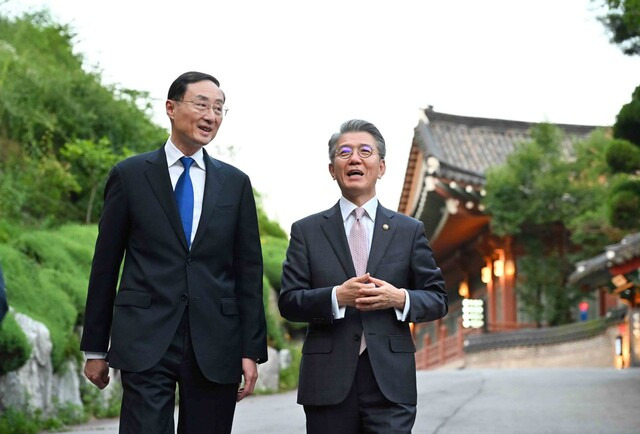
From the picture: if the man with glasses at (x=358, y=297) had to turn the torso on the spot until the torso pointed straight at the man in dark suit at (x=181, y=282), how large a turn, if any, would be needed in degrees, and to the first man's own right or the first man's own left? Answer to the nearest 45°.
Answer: approximately 90° to the first man's own right

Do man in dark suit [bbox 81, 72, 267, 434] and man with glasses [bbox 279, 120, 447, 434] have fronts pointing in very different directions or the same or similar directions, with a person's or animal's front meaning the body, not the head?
same or similar directions

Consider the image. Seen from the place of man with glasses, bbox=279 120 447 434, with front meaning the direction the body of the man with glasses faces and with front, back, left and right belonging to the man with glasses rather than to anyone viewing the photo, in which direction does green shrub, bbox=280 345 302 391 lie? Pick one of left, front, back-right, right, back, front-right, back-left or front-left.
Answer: back

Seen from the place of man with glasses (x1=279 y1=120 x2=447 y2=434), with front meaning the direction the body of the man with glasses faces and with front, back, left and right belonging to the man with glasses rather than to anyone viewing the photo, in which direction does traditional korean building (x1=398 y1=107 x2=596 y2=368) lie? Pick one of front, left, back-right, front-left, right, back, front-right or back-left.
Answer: back

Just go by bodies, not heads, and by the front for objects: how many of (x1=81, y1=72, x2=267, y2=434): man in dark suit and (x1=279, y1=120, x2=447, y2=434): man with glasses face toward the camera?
2

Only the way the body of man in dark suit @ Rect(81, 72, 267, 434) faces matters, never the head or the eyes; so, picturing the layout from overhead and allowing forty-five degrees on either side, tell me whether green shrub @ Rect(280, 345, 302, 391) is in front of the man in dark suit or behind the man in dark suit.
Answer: behind

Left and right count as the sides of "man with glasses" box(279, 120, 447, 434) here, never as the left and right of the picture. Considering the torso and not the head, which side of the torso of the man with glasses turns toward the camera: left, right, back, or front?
front

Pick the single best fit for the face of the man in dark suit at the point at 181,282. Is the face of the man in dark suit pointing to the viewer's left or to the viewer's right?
to the viewer's right

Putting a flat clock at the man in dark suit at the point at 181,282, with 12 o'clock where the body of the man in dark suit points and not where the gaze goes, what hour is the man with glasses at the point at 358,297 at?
The man with glasses is roughly at 9 o'clock from the man in dark suit.

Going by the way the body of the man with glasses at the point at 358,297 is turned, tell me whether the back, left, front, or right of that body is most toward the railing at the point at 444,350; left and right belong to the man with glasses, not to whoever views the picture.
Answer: back
